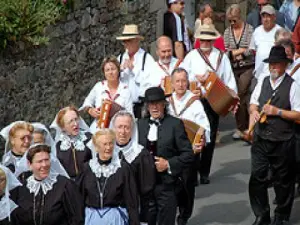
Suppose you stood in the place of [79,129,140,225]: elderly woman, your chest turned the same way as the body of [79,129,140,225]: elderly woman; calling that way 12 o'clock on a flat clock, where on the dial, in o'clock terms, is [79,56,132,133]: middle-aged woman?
[79,56,132,133]: middle-aged woman is roughly at 6 o'clock from [79,129,140,225]: elderly woman.

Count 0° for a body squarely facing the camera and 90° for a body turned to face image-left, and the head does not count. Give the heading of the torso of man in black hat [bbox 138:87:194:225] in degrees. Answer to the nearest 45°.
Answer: approximately 45°

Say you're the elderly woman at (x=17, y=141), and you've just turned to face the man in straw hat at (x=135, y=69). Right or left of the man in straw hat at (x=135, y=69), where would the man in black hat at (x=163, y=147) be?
right

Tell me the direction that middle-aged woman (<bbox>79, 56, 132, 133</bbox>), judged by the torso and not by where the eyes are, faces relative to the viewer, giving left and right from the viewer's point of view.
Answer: facing the viewer

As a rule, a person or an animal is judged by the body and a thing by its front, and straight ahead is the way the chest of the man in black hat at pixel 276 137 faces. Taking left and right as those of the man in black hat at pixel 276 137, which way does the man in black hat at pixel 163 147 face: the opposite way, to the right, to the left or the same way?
the same way

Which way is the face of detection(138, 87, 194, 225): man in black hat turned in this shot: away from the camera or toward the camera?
toward the camera

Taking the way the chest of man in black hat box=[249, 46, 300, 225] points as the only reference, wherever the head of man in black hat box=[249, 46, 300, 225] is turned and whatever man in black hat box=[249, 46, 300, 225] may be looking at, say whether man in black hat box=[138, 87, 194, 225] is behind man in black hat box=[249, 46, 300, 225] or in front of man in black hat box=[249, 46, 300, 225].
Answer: in front

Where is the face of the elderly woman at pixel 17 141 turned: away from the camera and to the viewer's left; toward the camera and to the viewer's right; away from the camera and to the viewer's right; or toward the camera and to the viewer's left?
toward the camera and to the viewer's right

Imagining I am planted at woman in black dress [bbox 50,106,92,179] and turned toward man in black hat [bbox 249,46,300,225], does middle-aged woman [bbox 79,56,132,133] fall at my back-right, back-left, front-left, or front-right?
front-left

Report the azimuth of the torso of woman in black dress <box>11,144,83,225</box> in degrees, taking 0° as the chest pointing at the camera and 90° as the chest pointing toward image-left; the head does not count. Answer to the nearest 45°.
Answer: approximately 0°

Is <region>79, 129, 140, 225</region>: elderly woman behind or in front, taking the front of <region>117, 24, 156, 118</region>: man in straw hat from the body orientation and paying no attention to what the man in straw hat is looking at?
in front
